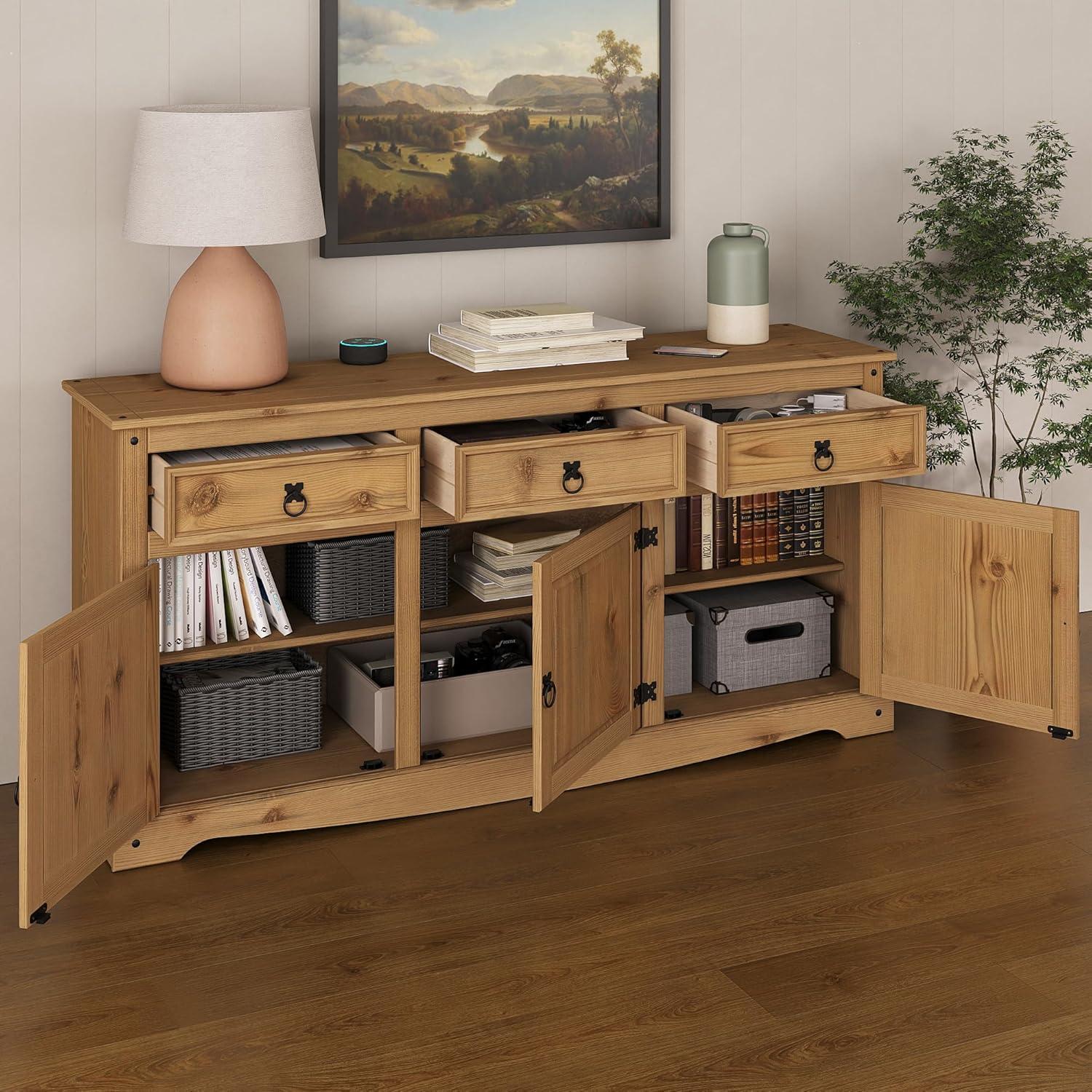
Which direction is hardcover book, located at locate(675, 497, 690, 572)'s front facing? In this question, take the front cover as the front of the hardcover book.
to the viewer's right

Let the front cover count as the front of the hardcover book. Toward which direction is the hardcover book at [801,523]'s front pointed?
to the viewer's right

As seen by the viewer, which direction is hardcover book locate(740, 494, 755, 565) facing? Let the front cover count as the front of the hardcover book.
to the viewer's right
